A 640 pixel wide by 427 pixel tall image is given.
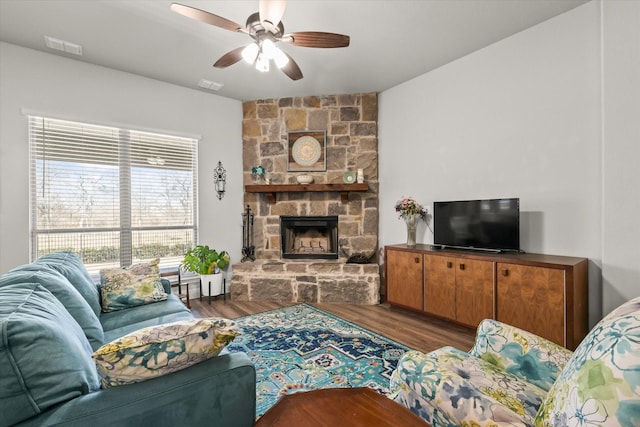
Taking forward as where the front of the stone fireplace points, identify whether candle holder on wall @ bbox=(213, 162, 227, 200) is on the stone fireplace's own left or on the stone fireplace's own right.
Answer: on the stone fireplace's own right

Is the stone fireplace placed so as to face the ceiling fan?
yes

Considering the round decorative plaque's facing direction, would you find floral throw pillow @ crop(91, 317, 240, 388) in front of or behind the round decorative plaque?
in front

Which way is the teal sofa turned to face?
to the viewer's right
